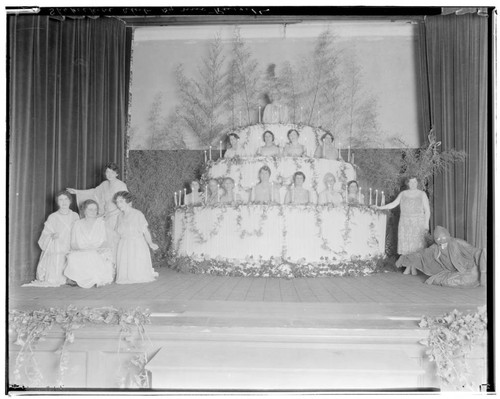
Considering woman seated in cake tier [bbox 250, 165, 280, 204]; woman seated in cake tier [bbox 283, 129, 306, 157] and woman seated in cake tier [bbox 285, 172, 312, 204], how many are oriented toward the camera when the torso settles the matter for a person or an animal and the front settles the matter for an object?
3

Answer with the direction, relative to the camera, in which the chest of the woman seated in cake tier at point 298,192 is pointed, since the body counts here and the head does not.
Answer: toward the camera

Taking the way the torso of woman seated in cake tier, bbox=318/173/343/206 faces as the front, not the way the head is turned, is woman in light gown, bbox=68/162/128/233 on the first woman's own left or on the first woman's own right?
on the first woman's own right

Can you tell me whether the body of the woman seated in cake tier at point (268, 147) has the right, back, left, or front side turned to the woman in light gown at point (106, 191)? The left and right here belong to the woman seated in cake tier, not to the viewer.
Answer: right

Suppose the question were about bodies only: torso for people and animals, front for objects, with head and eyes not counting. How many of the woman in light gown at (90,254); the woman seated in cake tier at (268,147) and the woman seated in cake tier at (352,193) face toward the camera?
3

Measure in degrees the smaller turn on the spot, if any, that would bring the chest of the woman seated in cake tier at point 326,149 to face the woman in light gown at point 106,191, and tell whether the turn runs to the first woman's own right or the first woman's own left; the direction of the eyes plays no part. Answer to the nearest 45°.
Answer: approximately 45° to the first woman's own right

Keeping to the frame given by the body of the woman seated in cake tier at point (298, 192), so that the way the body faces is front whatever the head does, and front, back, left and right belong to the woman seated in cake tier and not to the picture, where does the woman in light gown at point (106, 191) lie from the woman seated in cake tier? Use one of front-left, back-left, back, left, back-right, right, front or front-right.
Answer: right

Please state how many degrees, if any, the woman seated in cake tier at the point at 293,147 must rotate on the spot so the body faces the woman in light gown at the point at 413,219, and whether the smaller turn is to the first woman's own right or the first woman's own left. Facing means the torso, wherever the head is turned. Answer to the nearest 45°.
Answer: approximately 90° to the first woman's own left

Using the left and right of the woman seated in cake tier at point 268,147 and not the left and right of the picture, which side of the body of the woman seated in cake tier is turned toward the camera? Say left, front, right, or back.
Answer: front

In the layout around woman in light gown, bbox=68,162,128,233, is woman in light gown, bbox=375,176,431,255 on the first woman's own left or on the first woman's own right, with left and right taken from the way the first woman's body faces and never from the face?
on the first woman's own left

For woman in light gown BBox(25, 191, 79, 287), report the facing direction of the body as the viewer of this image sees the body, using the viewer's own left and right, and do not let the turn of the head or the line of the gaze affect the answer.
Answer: facing the viewer
